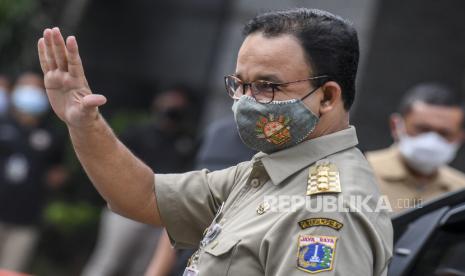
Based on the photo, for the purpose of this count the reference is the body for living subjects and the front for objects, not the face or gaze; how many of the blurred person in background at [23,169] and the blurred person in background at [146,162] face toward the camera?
2

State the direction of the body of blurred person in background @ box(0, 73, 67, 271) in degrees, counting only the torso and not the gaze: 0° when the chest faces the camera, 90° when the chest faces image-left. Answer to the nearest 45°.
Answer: approximately 0°

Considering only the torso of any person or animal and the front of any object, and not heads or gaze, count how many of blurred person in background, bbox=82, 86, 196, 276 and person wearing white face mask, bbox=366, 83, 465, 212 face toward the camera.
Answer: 2

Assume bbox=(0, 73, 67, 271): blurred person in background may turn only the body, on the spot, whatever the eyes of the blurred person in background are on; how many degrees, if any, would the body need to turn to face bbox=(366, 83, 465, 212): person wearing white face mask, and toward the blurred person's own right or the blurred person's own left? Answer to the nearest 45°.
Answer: approximately 45° to the blurred person's own left
